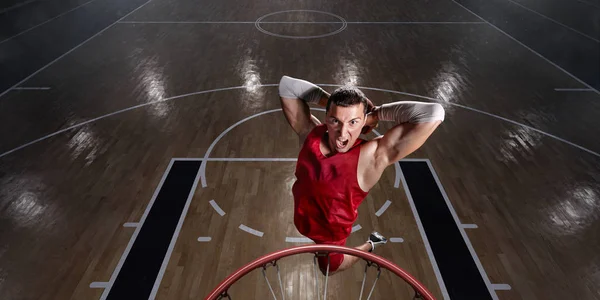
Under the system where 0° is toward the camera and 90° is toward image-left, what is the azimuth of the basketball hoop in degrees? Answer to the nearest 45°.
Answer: approximately 180°
